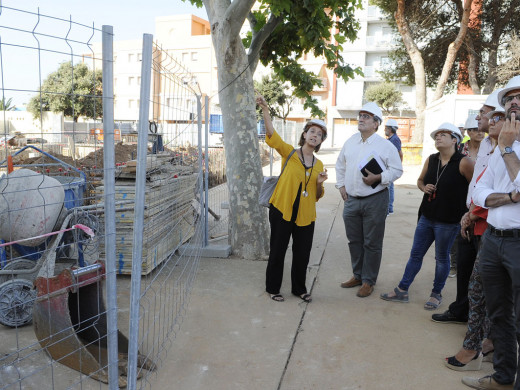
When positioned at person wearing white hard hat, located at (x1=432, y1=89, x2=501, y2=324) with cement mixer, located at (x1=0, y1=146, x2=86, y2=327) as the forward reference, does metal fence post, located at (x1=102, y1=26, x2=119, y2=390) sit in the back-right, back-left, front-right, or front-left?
front-left

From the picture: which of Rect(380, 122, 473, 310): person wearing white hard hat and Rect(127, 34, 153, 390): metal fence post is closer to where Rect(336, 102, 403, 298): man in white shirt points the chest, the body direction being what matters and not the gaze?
the metal fence post

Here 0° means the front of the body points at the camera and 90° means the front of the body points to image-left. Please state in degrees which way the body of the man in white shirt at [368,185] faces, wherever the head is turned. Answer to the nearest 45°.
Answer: approximately 45°

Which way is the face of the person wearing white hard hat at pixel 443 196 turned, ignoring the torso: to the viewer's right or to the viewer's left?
to the viewer's left

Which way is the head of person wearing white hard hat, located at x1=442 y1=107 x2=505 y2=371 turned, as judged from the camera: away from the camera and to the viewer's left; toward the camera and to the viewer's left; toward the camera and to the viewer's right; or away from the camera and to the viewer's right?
toward the camera and to the viewer's left

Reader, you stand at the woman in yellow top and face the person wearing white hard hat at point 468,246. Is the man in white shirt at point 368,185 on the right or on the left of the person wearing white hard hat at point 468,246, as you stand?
left

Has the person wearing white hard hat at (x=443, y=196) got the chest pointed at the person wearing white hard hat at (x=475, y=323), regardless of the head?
no

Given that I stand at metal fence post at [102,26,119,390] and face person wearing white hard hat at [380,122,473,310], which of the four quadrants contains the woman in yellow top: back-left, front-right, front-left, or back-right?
front-left

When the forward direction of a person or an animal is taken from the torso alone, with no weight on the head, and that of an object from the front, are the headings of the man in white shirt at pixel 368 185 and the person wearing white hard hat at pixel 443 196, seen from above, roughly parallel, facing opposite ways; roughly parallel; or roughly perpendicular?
roughly parallel

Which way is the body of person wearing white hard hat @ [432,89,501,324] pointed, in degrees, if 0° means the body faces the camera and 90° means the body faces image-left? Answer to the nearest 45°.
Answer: approximately 90°

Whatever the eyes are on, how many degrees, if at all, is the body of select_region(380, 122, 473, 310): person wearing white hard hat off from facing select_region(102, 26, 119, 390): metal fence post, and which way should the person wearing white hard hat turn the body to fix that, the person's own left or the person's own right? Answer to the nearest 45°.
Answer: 0° — they already face it

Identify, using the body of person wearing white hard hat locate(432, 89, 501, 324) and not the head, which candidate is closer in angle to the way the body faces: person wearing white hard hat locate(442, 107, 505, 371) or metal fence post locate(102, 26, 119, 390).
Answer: the metal fence post

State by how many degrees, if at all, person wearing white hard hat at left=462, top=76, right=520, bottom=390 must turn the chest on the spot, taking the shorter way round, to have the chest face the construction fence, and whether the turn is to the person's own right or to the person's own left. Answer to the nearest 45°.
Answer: approximately 45° to the person's own right
